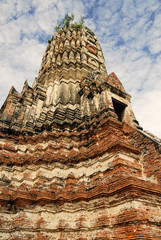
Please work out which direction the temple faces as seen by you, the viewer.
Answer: facing the viewer and to the right of the viewer
